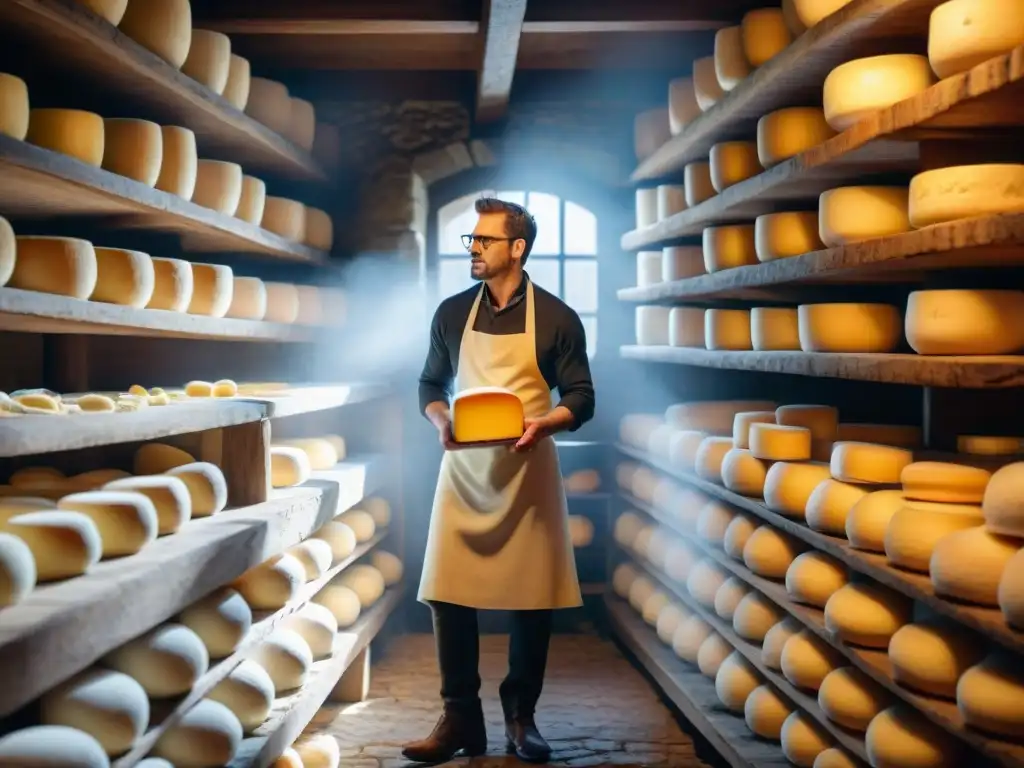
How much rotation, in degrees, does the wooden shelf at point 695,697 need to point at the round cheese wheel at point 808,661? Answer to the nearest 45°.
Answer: approximately 135° to its left

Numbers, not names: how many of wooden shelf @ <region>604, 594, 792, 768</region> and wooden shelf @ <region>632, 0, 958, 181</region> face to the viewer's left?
2

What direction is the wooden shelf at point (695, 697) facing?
to the viewer's left

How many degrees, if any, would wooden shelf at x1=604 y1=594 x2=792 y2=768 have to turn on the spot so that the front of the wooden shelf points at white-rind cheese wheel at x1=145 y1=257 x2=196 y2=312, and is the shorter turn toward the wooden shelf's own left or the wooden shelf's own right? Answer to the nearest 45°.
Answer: approximately 45° to the wooden shelf's own left

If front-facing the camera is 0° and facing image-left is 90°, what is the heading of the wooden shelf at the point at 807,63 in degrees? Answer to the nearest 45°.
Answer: approximately 90°
